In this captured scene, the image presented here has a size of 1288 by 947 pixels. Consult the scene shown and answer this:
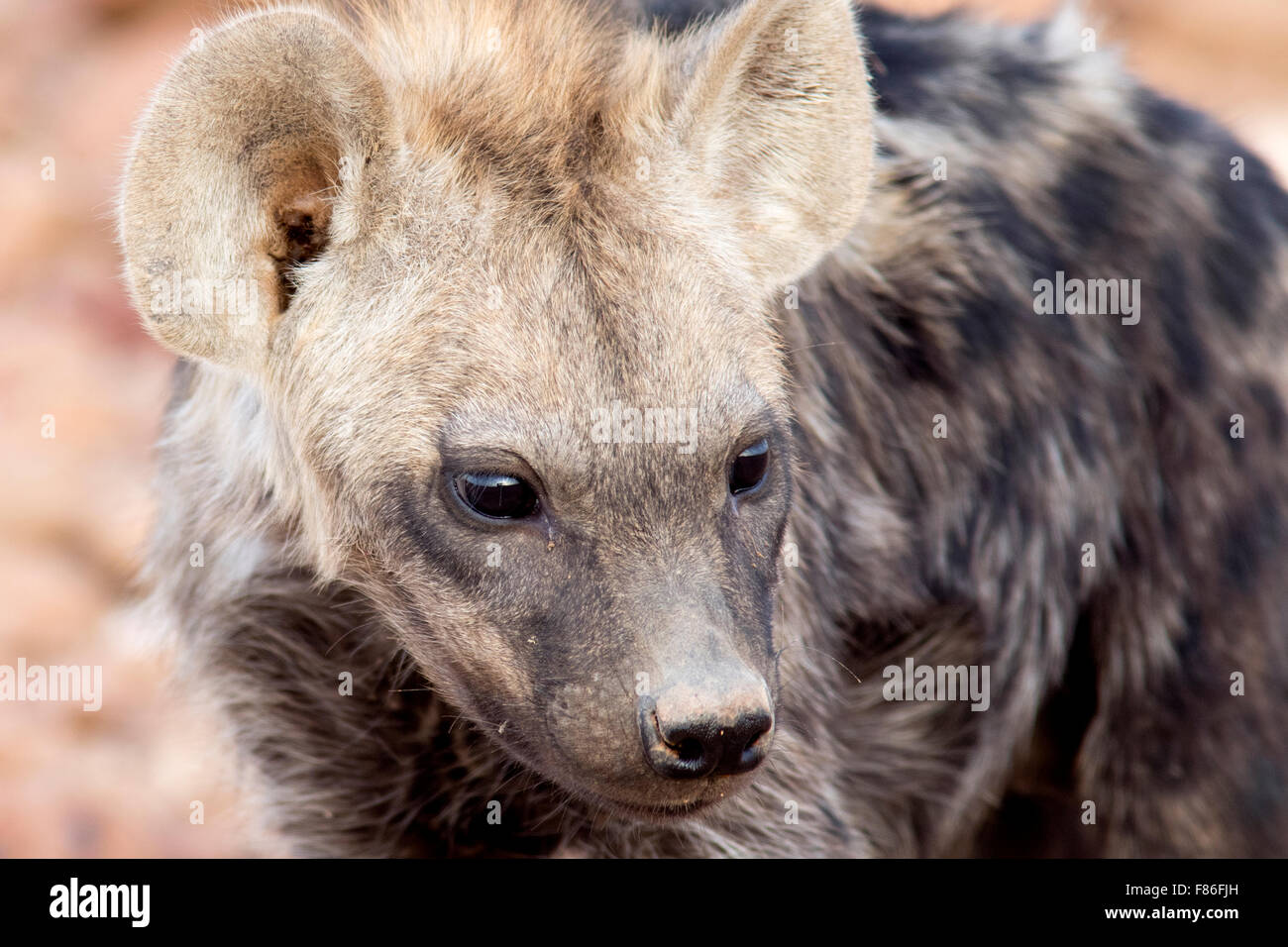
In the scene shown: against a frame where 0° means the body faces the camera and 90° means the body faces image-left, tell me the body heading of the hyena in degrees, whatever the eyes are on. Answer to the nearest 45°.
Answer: approximately 45°
